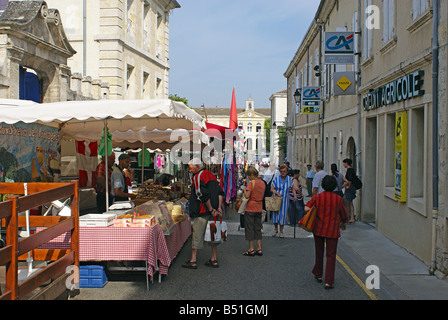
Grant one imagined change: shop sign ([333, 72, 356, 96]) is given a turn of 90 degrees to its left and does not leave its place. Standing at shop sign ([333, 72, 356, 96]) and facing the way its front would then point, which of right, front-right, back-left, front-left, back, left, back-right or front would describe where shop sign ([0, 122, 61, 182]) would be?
back-right

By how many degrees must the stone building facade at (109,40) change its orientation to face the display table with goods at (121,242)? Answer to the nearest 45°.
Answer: approximately 45° to its right

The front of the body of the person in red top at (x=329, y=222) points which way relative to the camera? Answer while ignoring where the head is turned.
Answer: away from the camera

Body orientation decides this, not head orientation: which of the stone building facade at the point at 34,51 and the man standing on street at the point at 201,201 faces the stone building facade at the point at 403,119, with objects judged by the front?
the stone building facade at the point at 34,51

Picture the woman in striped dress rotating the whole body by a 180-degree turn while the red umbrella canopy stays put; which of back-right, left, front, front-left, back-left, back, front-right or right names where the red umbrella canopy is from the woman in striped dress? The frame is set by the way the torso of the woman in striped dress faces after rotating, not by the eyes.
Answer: front-left

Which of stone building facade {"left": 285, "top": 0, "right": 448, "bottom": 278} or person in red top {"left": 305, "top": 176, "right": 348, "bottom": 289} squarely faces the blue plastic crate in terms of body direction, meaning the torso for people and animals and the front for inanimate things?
the stone building facade

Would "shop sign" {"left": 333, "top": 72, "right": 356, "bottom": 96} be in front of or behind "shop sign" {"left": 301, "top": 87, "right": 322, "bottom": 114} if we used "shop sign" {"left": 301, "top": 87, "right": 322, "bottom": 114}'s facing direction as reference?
in front

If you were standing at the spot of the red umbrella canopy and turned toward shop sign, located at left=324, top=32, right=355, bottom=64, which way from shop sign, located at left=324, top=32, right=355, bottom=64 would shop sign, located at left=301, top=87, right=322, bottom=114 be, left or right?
left

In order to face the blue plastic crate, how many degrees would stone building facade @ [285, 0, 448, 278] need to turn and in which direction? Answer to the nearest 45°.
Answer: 0° — it already faces it

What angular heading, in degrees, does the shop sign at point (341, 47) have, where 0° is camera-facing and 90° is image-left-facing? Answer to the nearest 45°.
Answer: approximately 0°

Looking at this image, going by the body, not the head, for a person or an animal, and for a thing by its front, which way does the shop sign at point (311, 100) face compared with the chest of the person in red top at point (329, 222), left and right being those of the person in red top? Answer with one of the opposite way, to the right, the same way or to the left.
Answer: the opposite way

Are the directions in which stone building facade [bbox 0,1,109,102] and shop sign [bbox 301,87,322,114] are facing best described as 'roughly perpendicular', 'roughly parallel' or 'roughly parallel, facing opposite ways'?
roughly perpendicular
